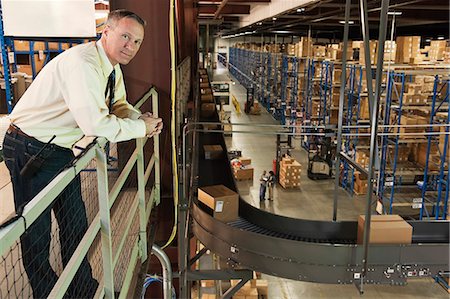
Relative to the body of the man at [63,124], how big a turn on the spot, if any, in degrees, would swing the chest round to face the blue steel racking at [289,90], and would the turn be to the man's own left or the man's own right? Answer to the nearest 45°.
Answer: approximately 45° to the man's own left

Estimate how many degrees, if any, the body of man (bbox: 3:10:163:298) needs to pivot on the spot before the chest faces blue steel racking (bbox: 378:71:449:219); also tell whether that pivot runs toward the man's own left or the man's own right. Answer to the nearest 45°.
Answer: approximately 45° to the man's own left

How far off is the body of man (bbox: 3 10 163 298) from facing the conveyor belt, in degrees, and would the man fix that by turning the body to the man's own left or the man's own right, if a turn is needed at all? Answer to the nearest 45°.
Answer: approximately 45° to the man's own left

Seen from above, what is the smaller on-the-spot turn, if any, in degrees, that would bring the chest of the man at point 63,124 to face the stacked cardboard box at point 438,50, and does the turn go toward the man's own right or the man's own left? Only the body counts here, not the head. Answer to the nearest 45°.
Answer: approximately 45° to the man's own left

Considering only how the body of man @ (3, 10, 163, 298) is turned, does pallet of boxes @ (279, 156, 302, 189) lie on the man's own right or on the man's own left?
on the man's own left

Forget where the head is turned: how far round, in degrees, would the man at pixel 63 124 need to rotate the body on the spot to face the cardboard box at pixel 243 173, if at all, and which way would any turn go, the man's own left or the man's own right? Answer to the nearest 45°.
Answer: approximately 45° to the man's own left

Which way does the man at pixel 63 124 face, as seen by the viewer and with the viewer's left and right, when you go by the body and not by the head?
facing to the right of the viewer

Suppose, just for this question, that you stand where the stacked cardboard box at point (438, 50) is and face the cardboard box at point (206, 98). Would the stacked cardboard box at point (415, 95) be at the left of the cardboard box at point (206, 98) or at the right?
left

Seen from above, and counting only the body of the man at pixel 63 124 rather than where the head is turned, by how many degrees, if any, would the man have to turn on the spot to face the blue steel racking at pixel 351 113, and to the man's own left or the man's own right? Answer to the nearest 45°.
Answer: approximately 45° to the man's own left

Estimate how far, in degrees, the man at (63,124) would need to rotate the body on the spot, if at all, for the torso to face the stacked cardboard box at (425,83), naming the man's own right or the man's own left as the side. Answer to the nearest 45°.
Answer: approximately 45° to the man's own left
